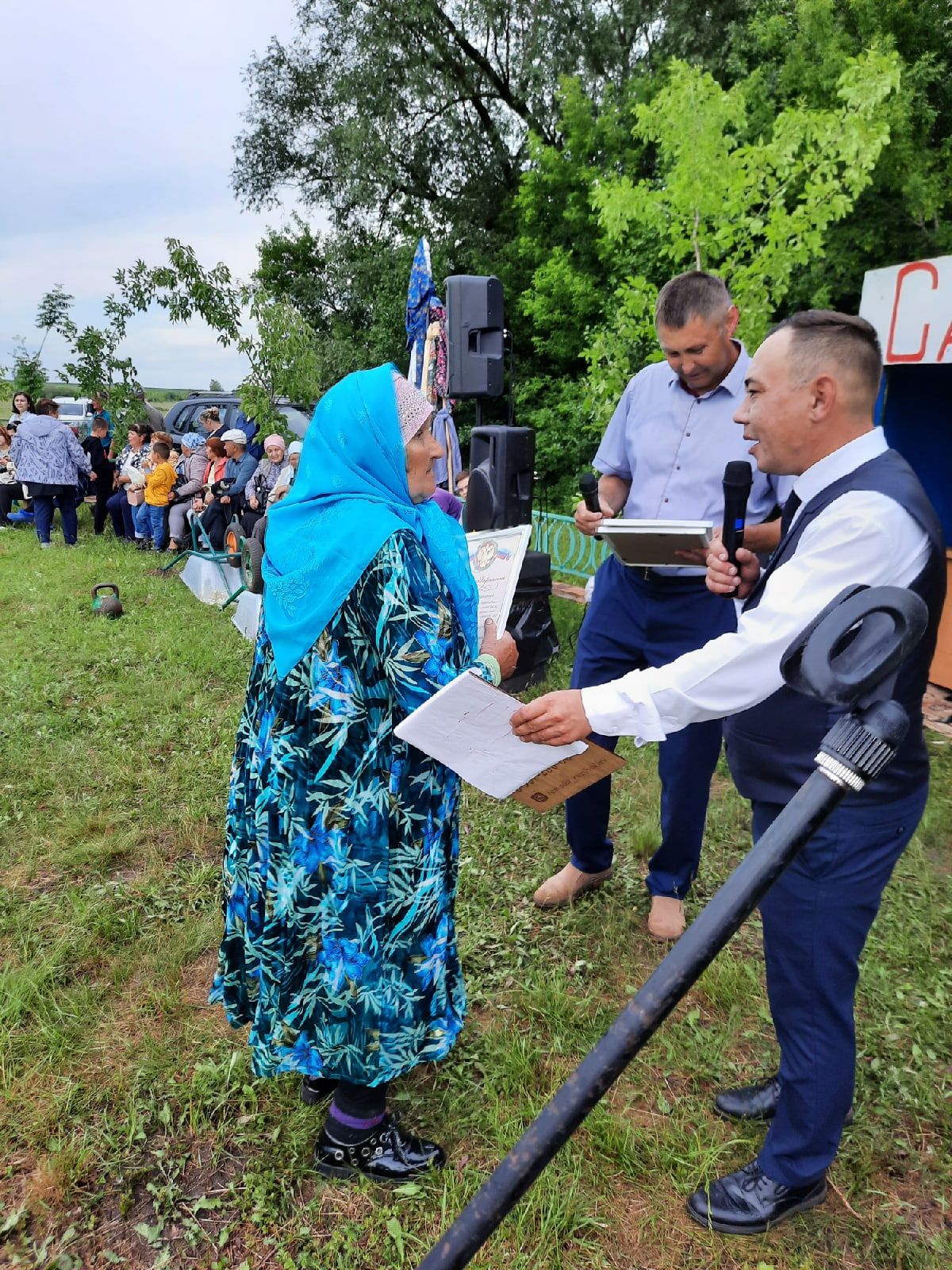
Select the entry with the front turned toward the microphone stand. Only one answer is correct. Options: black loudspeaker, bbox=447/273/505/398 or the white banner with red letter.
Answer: the white banner with red letter

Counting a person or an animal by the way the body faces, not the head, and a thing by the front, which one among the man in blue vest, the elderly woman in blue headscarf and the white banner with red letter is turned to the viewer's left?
the man in blue vest

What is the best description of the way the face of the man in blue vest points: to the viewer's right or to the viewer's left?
to the viewer's left

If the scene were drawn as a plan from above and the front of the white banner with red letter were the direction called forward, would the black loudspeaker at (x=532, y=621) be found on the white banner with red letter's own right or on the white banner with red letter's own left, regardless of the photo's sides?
on the white banner with red letter's own right

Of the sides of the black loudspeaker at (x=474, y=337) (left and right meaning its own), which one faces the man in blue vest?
left

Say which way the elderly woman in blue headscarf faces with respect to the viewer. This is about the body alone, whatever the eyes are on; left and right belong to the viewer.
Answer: facing to the right of the viewer

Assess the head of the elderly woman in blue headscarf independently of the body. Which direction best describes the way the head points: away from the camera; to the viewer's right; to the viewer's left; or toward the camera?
to the viewer's right

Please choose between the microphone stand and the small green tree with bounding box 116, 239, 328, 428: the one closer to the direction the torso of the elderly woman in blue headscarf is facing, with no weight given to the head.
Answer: the microphone stand

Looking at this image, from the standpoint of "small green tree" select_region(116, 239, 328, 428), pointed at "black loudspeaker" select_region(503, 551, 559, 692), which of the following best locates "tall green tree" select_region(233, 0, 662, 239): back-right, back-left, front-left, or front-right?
back-left

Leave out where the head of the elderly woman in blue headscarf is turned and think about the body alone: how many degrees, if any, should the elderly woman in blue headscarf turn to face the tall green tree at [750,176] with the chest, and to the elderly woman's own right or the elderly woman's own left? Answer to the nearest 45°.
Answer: approximately 45° to the elderly woman's own left

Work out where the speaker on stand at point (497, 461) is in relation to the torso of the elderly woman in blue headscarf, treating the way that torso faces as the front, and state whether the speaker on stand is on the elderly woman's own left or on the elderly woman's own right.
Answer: on the elderly woman's own left

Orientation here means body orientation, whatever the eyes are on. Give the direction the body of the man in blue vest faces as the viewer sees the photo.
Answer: to the viewer's left

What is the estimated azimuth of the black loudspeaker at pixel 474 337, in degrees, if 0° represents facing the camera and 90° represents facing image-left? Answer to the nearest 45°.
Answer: approximately 90°
